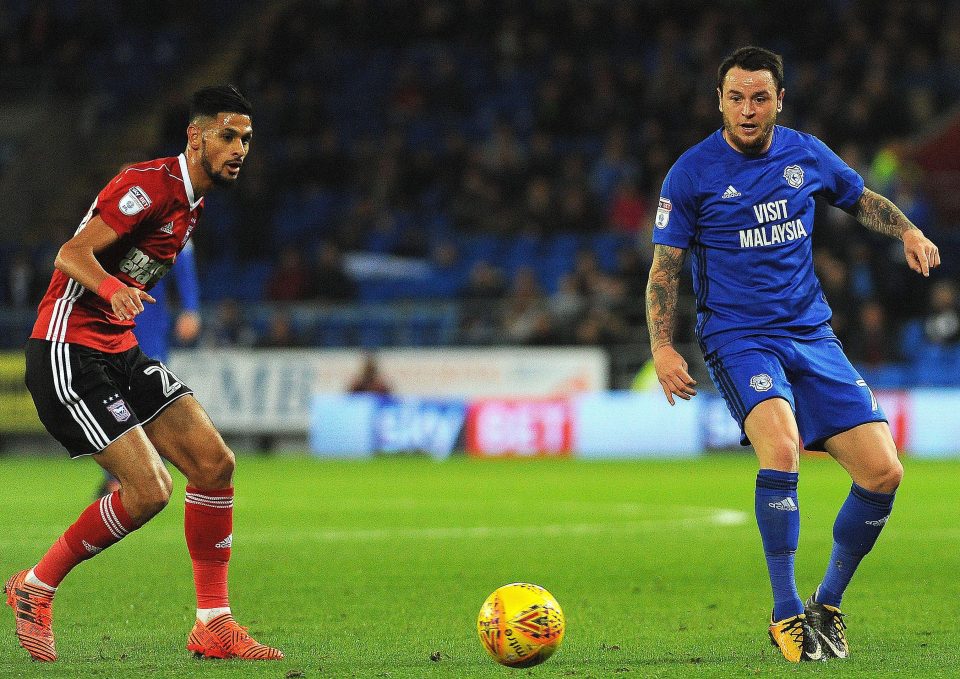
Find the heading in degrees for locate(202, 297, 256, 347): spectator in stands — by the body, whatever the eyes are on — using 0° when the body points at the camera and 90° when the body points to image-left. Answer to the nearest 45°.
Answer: approximately 0°

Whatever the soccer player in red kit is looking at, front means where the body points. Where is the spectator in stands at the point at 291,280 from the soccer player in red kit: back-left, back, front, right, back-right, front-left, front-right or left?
back-left

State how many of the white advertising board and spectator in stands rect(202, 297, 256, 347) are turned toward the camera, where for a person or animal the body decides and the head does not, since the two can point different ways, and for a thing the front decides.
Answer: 2

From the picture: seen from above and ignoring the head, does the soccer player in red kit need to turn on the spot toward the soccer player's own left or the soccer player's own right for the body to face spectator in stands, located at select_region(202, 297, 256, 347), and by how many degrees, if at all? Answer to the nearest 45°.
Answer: approximately 135° to the soccer player's own left

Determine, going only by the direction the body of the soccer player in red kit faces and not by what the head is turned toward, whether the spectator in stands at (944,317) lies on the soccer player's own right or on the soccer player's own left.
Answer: on the soccer player's own left

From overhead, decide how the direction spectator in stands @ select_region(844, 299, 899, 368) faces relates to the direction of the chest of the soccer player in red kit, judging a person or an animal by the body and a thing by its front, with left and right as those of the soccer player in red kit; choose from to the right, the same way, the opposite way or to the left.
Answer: to the right

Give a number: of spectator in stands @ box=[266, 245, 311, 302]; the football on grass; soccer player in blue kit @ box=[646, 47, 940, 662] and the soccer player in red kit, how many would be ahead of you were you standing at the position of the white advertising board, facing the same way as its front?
3

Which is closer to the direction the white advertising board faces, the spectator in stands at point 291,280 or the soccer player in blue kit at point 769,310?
the soccer player in blue kit

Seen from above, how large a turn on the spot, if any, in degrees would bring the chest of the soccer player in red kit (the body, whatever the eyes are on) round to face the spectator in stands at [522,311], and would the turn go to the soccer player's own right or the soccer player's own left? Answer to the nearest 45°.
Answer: approximately 135° to the soccer player's own left

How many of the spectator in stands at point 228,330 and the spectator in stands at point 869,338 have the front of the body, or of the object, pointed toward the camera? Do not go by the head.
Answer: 2

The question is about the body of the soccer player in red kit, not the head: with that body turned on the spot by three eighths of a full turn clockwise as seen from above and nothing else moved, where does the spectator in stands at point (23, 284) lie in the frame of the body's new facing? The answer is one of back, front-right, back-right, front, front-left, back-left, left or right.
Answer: right

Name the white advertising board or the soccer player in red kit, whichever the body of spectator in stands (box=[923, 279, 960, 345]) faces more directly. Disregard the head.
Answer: the soccer player in red kit

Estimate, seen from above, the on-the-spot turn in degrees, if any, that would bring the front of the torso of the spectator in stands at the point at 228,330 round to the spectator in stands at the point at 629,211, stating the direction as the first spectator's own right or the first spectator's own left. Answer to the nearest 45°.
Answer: approximately 90° to the first spectator's own left
